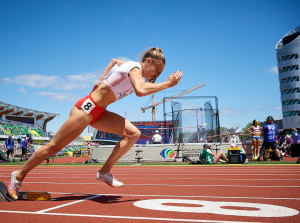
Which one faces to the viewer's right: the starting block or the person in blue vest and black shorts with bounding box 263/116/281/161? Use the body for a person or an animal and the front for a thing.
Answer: the starting block

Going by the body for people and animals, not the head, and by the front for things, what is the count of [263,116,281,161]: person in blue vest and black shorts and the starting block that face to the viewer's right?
1

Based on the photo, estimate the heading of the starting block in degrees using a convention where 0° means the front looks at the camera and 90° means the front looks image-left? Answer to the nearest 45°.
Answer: approximately 270°

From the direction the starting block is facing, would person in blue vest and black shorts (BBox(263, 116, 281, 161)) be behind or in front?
in front
